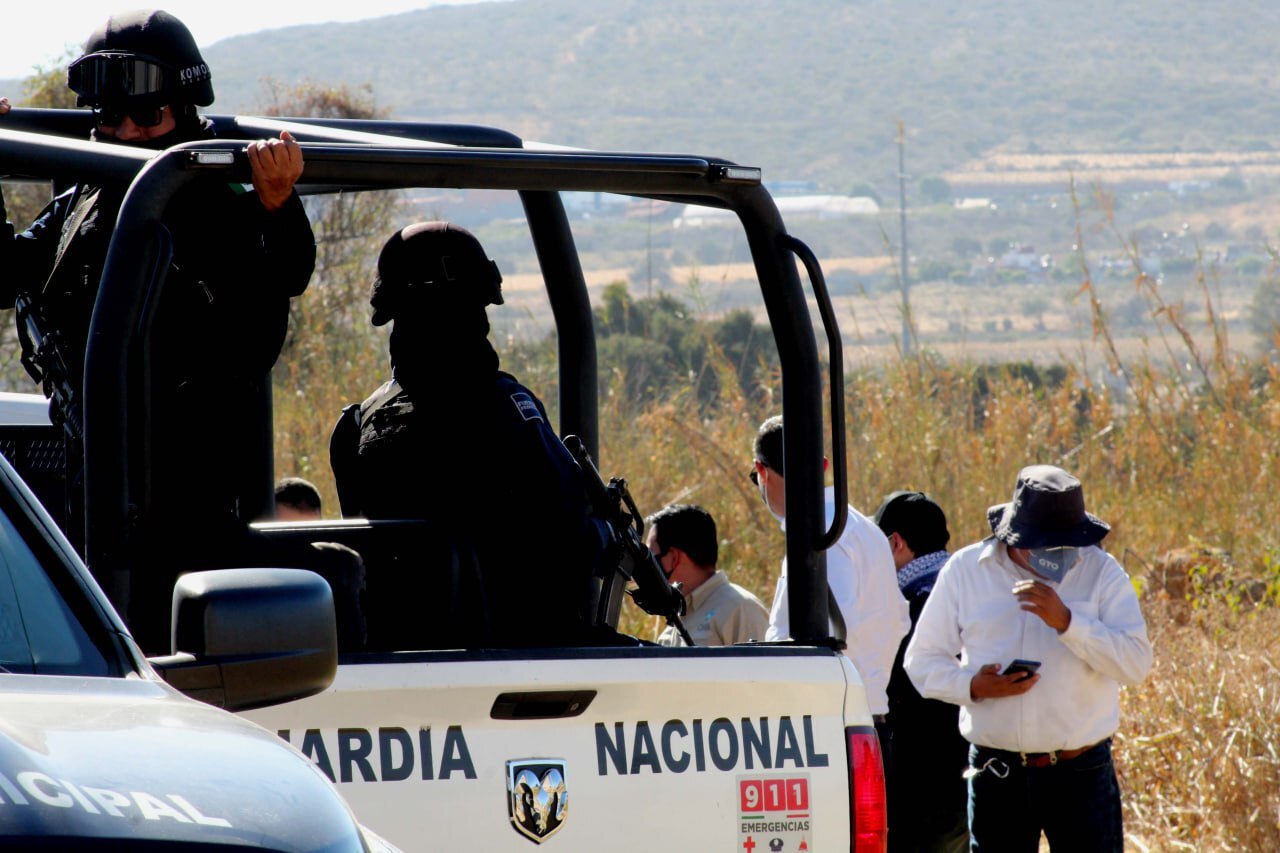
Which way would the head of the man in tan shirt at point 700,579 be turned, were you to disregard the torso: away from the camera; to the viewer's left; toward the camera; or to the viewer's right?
to the viewer's left

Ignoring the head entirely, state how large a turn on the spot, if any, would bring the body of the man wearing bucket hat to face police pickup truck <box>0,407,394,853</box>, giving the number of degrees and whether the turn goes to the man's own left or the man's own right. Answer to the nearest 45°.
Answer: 0° — they already face it

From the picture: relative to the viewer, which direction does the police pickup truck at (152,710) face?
toward the camera

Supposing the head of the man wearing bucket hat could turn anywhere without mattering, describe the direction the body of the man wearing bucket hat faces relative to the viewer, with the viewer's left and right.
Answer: facing the viewer

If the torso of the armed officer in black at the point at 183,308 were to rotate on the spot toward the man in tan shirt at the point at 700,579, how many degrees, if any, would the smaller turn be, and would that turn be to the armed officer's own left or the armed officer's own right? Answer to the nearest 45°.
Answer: approximately 180°

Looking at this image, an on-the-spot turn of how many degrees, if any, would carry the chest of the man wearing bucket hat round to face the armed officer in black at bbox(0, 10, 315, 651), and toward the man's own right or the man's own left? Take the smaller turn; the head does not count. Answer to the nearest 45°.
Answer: approximately 45° to the man's own right

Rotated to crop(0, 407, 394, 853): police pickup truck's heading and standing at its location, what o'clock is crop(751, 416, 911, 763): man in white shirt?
The man in white shirt is roughly at 7 o'clock from the police pickup truck.

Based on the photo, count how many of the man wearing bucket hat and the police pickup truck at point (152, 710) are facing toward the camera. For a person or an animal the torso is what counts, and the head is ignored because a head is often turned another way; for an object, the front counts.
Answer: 2

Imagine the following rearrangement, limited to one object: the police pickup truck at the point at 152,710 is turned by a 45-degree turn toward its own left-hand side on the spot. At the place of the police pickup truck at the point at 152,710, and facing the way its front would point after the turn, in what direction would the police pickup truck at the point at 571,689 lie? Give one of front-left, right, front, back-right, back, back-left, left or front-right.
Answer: left

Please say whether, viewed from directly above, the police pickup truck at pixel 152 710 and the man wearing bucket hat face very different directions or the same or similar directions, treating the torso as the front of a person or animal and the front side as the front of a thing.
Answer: same or similar directions

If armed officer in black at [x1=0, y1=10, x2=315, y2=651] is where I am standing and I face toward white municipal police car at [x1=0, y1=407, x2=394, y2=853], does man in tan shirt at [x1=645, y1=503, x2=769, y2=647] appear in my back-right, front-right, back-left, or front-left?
back-left
